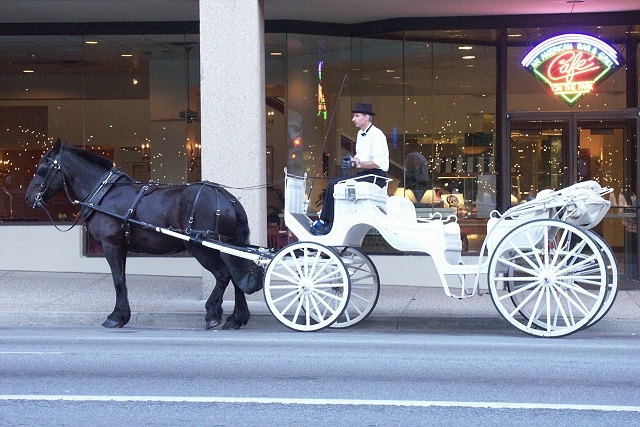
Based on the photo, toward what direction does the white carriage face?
to the viewer's left

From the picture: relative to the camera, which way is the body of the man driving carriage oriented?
to the viewer's left

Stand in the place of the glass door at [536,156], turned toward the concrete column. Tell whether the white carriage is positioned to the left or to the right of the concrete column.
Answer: left

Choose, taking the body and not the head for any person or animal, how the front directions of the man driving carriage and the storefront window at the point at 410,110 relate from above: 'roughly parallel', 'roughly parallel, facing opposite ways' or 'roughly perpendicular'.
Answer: roughly perpendicular

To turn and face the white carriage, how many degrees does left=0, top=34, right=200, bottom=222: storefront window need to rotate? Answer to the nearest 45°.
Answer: approximately 45° to its left

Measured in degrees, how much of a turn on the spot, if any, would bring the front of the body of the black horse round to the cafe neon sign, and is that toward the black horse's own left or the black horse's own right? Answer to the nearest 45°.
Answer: approximately 180°

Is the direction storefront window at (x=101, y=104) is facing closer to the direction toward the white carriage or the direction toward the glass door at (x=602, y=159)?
the white carriage

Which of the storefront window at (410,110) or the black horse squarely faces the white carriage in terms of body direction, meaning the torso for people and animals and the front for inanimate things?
the storefront window

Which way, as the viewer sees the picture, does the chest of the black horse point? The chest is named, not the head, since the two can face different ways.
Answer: to the viewer's left

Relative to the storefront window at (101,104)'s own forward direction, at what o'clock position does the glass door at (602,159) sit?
The glass door is roughly at 10 o'clock from the storefront window.
